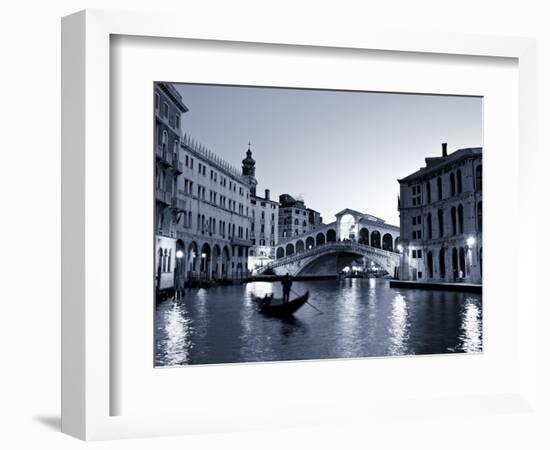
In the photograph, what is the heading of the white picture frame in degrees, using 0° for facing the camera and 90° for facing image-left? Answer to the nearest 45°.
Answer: approximately 315°
